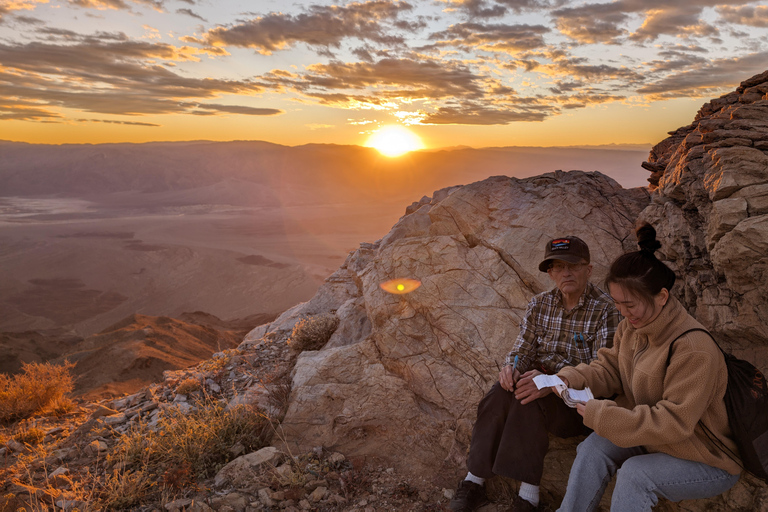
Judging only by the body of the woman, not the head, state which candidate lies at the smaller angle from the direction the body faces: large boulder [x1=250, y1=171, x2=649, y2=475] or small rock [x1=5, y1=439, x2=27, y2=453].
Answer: the small rock

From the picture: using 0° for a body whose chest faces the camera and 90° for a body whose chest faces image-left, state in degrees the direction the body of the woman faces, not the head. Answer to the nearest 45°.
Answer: approximately 45°

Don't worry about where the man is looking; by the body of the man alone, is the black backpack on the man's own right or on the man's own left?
on the man's own left

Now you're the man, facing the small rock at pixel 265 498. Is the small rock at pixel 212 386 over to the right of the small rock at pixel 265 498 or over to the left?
right

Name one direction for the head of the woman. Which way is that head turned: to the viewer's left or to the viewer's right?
to the viewer's left
